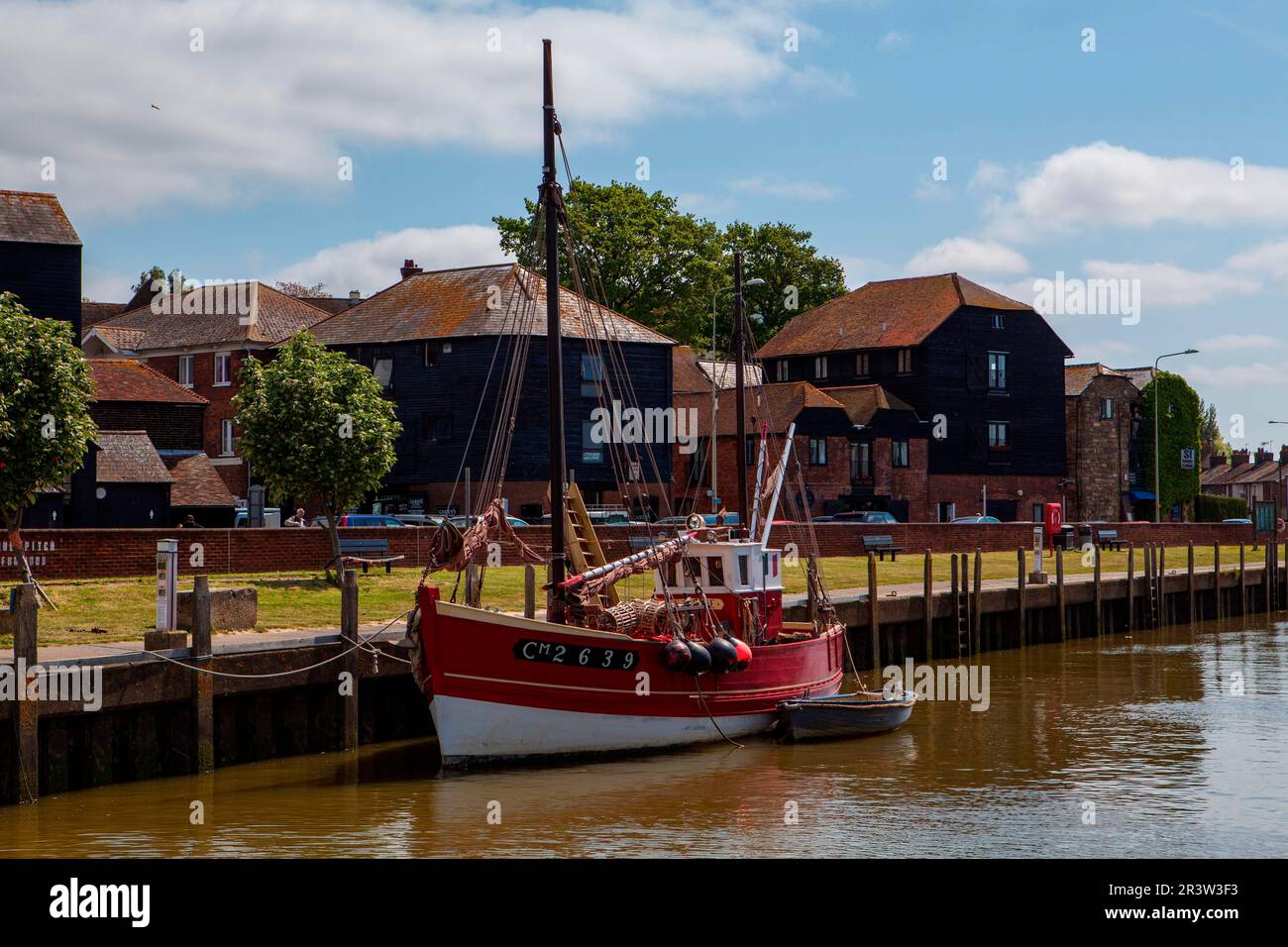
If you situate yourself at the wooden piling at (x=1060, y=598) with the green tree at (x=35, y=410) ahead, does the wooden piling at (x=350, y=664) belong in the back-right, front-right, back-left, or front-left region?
front-left

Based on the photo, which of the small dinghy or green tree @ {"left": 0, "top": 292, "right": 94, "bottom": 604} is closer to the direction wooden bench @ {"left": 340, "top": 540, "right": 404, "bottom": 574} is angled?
the small dinghy

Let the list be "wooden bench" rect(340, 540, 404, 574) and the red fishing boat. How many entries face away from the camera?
0

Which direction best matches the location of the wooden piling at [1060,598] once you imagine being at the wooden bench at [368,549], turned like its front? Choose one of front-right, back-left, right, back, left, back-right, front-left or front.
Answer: front-left

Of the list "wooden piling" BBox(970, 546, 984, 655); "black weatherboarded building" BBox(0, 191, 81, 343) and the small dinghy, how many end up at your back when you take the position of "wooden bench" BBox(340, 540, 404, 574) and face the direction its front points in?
1

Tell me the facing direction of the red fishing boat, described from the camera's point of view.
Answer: facing the viewer and to the left of the viewer

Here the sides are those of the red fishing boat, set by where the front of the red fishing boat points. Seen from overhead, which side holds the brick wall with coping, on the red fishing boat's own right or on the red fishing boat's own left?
on the red fishing boat's own right

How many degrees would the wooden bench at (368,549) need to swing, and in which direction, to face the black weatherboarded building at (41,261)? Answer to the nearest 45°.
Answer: approximately 180°

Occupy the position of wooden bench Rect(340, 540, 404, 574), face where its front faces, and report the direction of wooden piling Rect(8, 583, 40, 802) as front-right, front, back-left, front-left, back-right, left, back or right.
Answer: front-right

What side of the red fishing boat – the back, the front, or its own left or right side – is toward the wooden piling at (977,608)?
back

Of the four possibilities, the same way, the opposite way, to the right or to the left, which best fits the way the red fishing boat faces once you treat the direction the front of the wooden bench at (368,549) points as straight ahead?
to the right

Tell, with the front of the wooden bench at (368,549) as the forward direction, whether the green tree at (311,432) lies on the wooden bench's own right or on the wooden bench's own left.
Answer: on the wooden bench's own right

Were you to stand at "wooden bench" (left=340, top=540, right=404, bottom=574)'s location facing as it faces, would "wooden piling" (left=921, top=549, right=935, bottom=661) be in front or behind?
in front

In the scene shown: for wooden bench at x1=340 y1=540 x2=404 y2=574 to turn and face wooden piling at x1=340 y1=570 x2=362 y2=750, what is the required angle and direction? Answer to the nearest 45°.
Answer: approximately 45° to its right

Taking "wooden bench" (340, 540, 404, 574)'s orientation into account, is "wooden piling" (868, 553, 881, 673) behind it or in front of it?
in front

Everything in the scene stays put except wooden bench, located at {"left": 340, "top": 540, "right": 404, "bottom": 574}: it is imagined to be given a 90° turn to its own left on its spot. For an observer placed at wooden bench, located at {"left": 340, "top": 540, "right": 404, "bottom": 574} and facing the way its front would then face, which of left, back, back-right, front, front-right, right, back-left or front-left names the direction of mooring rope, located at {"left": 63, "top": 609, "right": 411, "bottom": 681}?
back-right

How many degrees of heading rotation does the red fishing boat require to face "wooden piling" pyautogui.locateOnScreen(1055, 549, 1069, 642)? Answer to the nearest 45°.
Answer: approximately 180°

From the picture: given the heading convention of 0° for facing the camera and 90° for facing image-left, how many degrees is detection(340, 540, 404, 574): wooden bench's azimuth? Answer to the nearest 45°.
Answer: approximately 315°
